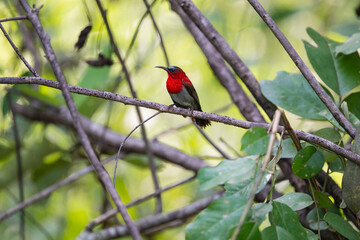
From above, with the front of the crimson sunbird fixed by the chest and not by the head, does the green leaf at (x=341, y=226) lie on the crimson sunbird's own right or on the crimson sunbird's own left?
on the crimson sunbird's own left

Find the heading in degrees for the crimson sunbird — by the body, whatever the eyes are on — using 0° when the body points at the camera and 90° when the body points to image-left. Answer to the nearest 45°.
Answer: approximately 45°

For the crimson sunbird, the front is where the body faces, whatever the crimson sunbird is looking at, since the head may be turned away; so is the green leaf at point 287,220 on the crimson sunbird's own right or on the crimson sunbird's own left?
on the crimson sunbird's own left

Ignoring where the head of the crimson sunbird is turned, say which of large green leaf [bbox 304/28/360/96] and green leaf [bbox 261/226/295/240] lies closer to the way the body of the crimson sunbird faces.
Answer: the green leaf

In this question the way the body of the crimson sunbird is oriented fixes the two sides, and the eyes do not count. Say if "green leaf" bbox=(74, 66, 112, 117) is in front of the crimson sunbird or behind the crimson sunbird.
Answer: in front

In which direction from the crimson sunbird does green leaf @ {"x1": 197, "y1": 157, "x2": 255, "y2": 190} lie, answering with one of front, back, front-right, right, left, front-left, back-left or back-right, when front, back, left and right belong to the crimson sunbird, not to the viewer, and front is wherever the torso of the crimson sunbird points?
back-left

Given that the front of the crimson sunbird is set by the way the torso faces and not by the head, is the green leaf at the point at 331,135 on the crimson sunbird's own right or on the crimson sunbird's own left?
on the crimson sunbird's own left

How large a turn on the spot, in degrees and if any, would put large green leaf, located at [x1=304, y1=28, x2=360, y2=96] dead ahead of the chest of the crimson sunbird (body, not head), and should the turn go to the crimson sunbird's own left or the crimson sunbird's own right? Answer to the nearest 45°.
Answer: approximately 90° to the crimson sunbird's own left

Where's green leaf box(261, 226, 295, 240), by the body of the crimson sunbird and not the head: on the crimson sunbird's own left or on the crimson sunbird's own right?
on the crimson sunbird's own left
